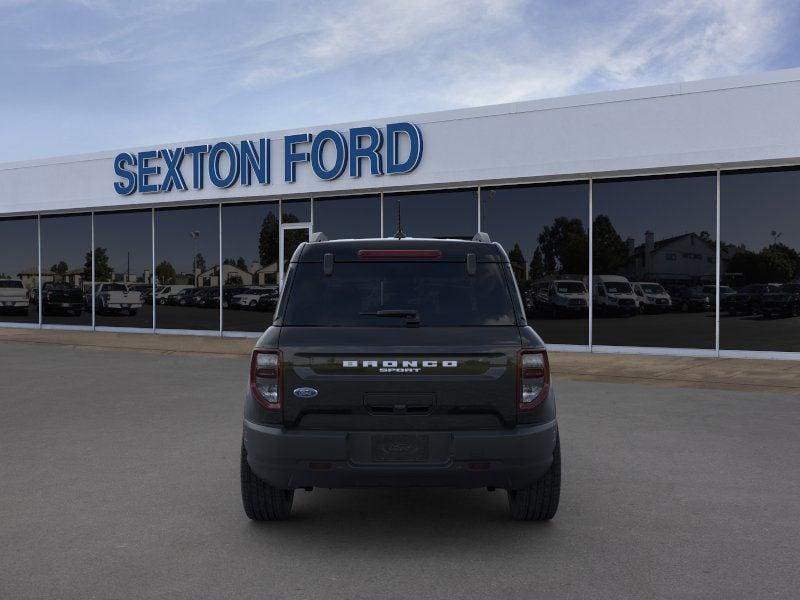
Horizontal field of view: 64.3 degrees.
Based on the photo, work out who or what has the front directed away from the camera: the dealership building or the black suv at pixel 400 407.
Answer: the black suv

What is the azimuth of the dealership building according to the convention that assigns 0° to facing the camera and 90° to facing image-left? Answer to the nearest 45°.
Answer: approximately 45°

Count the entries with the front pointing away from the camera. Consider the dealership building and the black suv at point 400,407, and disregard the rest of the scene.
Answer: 1

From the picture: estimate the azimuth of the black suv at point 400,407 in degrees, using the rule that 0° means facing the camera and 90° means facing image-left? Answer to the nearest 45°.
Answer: approximately 180°

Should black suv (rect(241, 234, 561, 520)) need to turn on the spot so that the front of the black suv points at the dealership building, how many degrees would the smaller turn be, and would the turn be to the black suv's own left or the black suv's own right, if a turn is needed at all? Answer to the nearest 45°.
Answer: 0° — it already faces it
